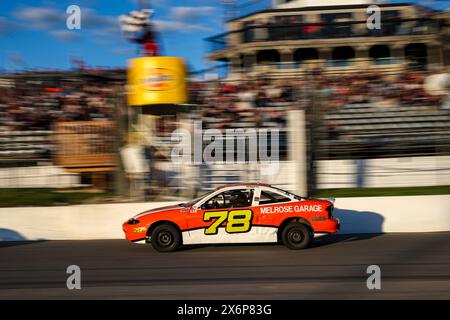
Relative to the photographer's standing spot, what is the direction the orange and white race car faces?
facing to the left of the viewer

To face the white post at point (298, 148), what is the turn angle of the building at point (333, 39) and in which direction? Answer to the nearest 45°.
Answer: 0° — it already faces it

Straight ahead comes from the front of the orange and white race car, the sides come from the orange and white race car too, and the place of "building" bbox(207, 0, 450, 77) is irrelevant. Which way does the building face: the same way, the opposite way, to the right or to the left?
to the left

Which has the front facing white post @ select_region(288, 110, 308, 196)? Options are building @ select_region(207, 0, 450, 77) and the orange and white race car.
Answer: the building

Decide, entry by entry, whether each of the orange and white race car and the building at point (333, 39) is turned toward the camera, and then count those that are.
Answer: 1

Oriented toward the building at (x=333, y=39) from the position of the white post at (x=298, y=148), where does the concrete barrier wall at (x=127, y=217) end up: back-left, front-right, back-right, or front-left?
back-left

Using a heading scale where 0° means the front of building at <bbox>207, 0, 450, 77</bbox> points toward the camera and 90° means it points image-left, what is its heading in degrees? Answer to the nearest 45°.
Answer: approximately 0°

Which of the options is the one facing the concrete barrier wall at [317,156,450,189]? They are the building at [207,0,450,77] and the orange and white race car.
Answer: the building

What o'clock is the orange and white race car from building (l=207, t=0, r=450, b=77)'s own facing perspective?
The orange and white race car is roughly at 12 o'clock from the building.

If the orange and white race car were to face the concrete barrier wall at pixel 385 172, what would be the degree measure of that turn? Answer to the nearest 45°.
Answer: approximately 135° to its right

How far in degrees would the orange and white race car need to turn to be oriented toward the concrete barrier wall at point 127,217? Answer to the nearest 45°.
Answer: approximately 45° to its right
